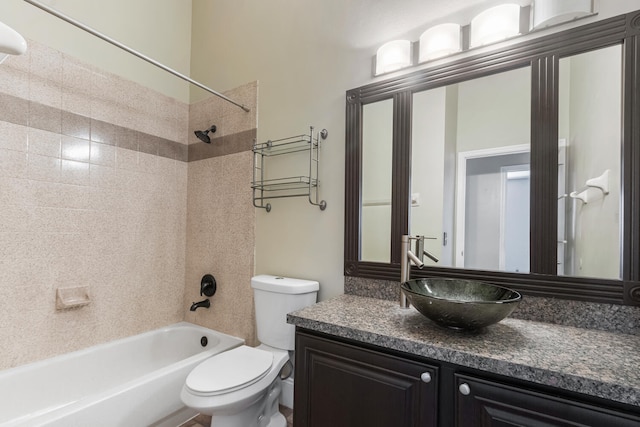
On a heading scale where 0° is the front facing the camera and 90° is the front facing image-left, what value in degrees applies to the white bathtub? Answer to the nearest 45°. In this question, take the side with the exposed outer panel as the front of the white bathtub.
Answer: approximately 315°

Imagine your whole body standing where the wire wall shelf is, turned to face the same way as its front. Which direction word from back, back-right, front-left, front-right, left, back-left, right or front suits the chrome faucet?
left

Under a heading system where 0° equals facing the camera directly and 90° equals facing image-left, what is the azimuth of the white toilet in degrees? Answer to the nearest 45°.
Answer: approximately 45°

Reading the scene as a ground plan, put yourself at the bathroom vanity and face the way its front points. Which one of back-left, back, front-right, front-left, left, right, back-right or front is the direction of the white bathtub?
front-right

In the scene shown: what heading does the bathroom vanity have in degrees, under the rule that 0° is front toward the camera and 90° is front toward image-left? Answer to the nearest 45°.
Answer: approximately 45°

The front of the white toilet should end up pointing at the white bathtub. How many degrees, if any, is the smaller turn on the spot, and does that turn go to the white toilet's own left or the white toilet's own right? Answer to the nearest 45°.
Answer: approximately 45° to the white toilet's own right

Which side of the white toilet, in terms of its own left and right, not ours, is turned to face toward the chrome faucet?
left

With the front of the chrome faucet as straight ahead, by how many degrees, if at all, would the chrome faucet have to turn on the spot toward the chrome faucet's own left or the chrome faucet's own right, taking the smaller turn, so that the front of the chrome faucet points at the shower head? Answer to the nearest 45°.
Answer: approximately 135° to the chrome faucet's own right

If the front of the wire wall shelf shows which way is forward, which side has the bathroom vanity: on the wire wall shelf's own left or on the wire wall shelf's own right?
on the wire wall shelf's own left

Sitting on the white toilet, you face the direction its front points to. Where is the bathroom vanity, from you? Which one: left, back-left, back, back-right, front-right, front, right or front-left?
left
